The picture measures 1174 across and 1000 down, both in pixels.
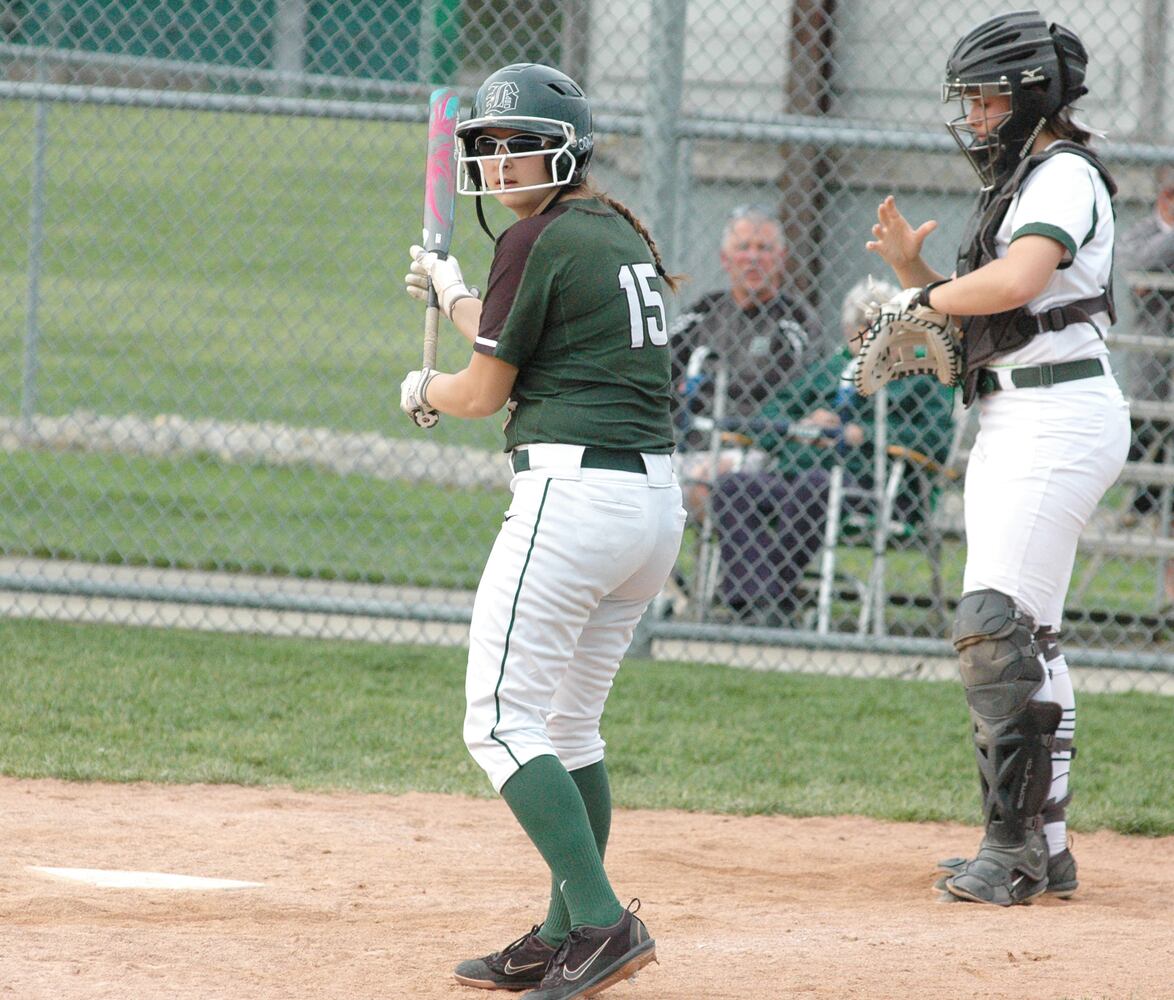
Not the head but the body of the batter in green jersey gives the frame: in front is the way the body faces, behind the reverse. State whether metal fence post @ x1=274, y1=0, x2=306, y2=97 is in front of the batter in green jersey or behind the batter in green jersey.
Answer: in front

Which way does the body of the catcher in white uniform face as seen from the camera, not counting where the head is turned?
to the viewer's left

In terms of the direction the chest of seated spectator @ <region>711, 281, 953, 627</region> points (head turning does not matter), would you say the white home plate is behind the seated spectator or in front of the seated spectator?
in front

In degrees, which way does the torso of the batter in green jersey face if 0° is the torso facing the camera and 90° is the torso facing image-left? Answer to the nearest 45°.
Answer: approximately 135°

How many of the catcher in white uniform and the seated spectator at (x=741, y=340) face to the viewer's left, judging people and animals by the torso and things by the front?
1

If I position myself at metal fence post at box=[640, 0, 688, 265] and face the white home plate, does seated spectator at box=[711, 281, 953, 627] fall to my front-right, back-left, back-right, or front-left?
back-left

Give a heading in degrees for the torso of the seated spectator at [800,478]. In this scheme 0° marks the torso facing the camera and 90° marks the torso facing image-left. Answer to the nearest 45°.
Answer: approximately 45°

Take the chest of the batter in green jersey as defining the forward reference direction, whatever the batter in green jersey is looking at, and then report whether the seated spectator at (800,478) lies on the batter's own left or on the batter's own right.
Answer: on the batter's own right

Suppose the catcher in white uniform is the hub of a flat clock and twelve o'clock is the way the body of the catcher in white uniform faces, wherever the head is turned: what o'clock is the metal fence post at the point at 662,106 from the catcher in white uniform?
The metal fence post is roughly at 2 o'clock from the catcher in white uniform.

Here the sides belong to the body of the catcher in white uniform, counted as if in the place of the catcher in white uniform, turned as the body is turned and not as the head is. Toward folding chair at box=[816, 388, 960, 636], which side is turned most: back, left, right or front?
right

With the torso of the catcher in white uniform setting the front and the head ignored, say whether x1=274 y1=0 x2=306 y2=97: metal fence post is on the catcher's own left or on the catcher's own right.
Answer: on the catcher's own right

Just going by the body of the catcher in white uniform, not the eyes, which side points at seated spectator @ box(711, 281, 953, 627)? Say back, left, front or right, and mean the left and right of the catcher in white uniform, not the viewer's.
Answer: right

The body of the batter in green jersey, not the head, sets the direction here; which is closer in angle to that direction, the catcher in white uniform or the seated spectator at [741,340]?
the seated spectator
